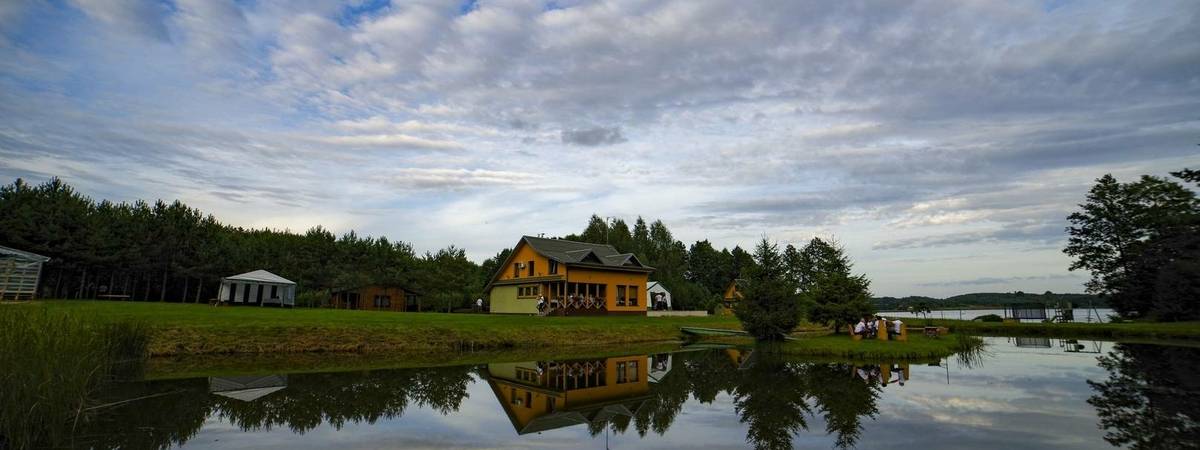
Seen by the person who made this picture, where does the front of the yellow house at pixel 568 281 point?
facing the viewer and to the right of the viewer

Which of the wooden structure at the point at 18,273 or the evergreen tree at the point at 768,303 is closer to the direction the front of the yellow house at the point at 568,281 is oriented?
the evergreen tree

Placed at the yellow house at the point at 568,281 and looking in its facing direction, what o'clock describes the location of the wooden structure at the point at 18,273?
The wooden structure is roughly at 4 o'clock from the yellow house.

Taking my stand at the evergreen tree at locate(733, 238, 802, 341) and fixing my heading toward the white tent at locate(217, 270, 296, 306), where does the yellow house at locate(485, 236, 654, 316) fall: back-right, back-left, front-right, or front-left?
front-right

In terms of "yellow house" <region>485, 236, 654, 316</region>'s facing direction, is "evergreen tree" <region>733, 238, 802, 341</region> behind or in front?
in front

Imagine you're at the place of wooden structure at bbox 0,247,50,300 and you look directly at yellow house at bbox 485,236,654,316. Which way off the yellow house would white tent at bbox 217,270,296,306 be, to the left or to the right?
left

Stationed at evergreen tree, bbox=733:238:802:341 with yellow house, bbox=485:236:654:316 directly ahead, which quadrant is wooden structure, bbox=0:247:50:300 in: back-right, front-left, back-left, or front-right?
front-left
